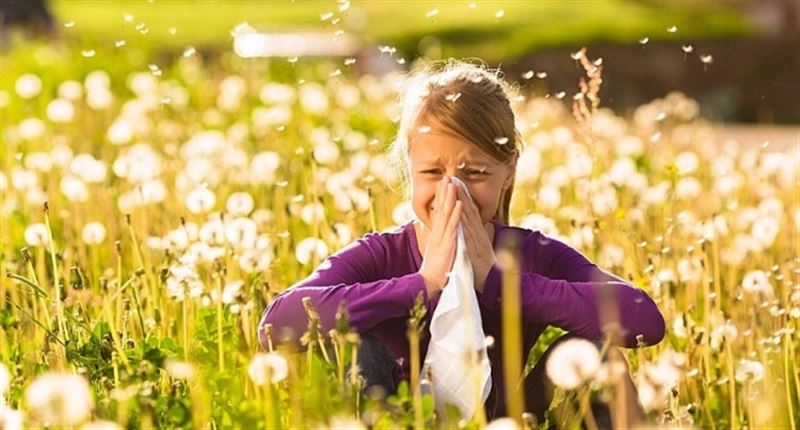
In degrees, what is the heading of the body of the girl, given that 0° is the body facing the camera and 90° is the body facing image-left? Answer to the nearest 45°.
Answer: approximately 0°

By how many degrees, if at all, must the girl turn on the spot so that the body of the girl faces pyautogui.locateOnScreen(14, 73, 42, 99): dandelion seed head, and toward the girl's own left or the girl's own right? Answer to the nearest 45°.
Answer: approximately 135° to the girl's own right

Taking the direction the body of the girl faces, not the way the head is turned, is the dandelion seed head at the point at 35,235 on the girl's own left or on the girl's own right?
on the girl's own right

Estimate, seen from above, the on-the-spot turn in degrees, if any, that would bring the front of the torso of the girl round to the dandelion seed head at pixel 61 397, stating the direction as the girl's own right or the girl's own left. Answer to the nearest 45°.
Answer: approximately 45° to the girl's own right
